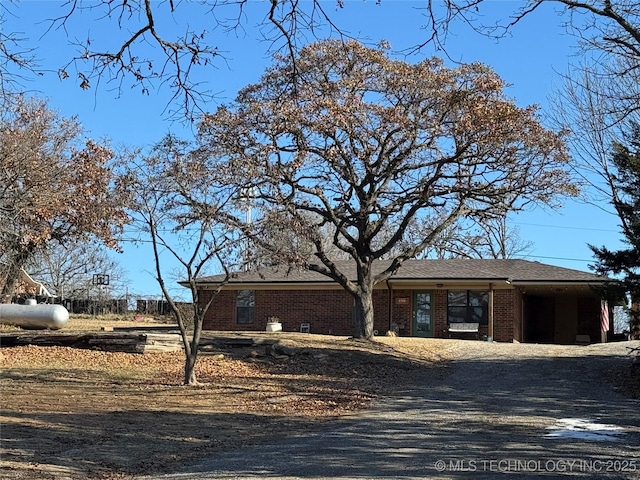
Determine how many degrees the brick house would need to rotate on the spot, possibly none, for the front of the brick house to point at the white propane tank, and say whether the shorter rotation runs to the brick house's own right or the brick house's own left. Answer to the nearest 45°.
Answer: approximately 45° to the brick house's own right

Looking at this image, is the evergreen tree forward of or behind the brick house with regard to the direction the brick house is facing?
forward

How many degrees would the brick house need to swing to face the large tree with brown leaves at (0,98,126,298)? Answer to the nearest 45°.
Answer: approximately 45° to its right

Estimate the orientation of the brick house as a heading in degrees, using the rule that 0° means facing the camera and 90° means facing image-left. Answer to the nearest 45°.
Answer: approximately 0°
